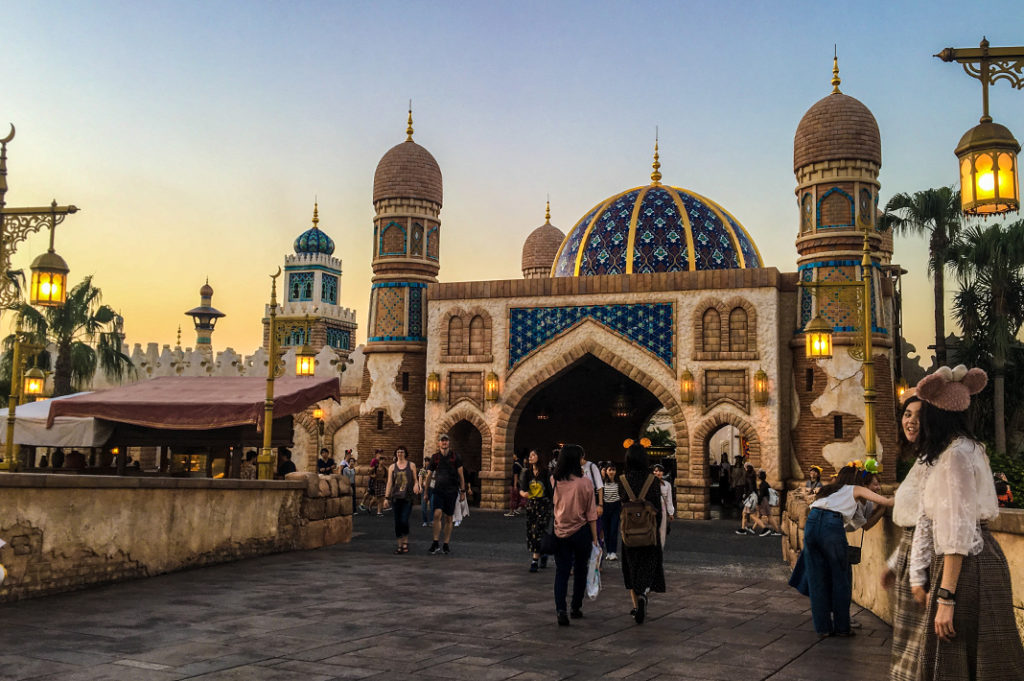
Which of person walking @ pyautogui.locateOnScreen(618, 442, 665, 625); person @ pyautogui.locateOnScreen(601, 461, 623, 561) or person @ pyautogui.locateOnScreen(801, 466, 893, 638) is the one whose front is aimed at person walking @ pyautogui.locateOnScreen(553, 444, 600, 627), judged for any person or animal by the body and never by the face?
person @ pyautogui.locateOnScreen(601, 461, 623, 561)

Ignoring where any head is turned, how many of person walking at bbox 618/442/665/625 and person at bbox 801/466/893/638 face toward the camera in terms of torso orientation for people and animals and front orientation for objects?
0

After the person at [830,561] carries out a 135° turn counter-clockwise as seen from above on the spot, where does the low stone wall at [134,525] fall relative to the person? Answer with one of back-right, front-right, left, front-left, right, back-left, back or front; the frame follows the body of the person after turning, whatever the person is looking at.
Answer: front

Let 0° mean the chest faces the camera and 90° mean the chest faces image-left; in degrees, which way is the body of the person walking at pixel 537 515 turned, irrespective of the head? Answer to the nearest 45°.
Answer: approximately 0°

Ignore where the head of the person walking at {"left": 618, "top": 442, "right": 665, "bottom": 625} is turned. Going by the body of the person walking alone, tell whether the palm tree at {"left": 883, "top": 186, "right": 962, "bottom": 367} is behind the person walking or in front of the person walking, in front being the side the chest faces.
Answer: in front

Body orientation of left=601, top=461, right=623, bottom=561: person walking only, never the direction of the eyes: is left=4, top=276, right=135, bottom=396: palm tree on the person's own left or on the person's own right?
on the person's own right

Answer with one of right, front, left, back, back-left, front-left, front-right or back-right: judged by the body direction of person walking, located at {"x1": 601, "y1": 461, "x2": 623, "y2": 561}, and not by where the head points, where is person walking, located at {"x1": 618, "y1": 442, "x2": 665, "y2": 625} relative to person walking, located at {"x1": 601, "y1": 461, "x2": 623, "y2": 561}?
front

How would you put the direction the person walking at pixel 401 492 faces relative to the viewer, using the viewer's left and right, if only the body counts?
facing the viewer

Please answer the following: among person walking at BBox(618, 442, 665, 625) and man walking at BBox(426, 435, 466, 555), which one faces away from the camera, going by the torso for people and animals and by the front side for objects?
the person walking

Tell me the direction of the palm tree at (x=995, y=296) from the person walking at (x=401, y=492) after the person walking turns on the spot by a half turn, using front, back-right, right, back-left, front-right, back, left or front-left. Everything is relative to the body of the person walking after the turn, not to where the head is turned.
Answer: front-right

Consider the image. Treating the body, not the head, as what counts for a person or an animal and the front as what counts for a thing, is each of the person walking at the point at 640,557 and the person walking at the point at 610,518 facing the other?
yes

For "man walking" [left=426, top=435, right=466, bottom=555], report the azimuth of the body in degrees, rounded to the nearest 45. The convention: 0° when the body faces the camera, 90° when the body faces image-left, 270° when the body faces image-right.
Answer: approximately 0°

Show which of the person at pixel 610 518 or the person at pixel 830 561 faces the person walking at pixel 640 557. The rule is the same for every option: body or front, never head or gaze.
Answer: the person at pixel 610 518

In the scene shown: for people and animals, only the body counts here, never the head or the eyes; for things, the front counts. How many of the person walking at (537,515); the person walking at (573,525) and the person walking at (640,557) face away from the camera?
2

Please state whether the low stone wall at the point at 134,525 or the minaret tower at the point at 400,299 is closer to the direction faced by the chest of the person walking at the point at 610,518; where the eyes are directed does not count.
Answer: the low stone wall

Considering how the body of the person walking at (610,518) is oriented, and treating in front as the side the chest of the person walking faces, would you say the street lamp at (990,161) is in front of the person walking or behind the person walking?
in front

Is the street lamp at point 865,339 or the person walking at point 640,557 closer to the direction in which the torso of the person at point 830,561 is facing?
the street lamp

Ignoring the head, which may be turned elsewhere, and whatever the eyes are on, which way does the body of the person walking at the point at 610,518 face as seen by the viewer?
toward the camera

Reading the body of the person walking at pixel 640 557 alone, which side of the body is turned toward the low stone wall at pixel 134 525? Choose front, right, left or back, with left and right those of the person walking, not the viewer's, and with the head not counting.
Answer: left
